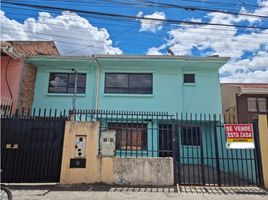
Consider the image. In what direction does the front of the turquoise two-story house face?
toward the camera

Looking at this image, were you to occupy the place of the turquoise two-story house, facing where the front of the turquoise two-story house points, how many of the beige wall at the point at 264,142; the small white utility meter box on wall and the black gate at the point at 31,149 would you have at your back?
0

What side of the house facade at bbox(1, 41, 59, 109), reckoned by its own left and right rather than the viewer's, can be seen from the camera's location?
front

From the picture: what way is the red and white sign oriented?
toward the camera

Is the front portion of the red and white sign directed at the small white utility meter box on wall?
no

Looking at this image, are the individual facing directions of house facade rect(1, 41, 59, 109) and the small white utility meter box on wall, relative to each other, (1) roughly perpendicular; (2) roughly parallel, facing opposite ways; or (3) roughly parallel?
roughly parallel

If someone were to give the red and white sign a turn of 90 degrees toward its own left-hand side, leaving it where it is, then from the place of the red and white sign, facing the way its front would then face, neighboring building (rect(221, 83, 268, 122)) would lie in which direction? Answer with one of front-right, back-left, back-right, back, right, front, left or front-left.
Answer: left

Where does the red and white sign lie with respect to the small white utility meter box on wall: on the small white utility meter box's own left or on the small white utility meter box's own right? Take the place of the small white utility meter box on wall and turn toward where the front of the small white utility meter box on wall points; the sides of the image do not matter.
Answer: on the small white utility meter box's own left

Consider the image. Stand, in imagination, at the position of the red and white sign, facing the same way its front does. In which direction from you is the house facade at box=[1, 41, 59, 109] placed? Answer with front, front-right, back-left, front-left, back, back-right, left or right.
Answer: right

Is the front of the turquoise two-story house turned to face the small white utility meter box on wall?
yes

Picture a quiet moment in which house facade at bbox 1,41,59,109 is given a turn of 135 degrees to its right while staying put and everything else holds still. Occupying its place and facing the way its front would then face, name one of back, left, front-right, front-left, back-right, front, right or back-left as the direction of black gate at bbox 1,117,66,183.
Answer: back-left

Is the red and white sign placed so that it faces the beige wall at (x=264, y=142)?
no

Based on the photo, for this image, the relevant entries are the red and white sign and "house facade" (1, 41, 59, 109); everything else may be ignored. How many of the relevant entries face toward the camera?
2

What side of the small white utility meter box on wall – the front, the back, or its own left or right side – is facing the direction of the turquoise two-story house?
back

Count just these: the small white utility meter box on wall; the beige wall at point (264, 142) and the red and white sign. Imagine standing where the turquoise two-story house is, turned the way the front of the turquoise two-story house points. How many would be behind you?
0

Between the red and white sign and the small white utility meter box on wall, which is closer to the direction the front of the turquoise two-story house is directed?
the small white utility meter box on wall

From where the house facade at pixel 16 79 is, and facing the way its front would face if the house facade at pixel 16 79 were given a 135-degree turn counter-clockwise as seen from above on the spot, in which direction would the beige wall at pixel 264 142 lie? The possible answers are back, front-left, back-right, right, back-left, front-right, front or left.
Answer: right

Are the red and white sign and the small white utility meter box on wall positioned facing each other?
no

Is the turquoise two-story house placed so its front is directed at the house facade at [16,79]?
no
